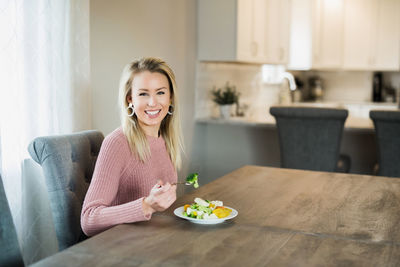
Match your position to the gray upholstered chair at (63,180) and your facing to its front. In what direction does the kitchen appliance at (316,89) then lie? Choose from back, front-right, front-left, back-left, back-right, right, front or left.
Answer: left

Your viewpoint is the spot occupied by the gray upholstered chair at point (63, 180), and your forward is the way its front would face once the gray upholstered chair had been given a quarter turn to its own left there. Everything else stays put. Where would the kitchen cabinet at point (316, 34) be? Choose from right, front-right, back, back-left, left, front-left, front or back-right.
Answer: front

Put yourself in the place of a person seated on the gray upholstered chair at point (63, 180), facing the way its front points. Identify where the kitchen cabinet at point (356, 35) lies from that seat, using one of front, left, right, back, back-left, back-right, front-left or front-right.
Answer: left

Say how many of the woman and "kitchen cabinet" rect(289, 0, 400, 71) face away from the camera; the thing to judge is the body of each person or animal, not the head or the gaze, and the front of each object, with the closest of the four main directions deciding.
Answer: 0

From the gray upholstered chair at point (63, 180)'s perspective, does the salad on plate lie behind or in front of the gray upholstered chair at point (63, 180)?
in front

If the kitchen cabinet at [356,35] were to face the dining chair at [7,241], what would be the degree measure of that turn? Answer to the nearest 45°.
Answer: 0° — it already faces it

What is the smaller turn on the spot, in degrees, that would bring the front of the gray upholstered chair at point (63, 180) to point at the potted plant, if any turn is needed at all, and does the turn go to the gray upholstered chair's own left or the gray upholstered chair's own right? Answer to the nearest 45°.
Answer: approximately 90° to the gray upholstered chair's own left

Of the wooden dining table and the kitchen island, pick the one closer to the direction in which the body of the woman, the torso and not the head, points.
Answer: the wooden dining table

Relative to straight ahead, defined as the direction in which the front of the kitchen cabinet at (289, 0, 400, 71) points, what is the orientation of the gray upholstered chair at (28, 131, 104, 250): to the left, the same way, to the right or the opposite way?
to the left

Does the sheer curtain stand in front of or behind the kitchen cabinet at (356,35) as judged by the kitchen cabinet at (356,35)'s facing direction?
in front

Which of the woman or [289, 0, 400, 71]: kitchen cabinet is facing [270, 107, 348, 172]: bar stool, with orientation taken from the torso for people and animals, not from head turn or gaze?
the kitchen cabinet

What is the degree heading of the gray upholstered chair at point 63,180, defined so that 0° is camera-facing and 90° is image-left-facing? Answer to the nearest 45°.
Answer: approximately 315°

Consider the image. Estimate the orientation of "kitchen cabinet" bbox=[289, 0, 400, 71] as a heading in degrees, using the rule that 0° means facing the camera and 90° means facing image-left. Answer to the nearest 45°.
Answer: approximately 0°

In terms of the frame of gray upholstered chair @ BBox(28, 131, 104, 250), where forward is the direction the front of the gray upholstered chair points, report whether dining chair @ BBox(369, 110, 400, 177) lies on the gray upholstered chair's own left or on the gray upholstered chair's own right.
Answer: on the gray upholstered chair's own left
